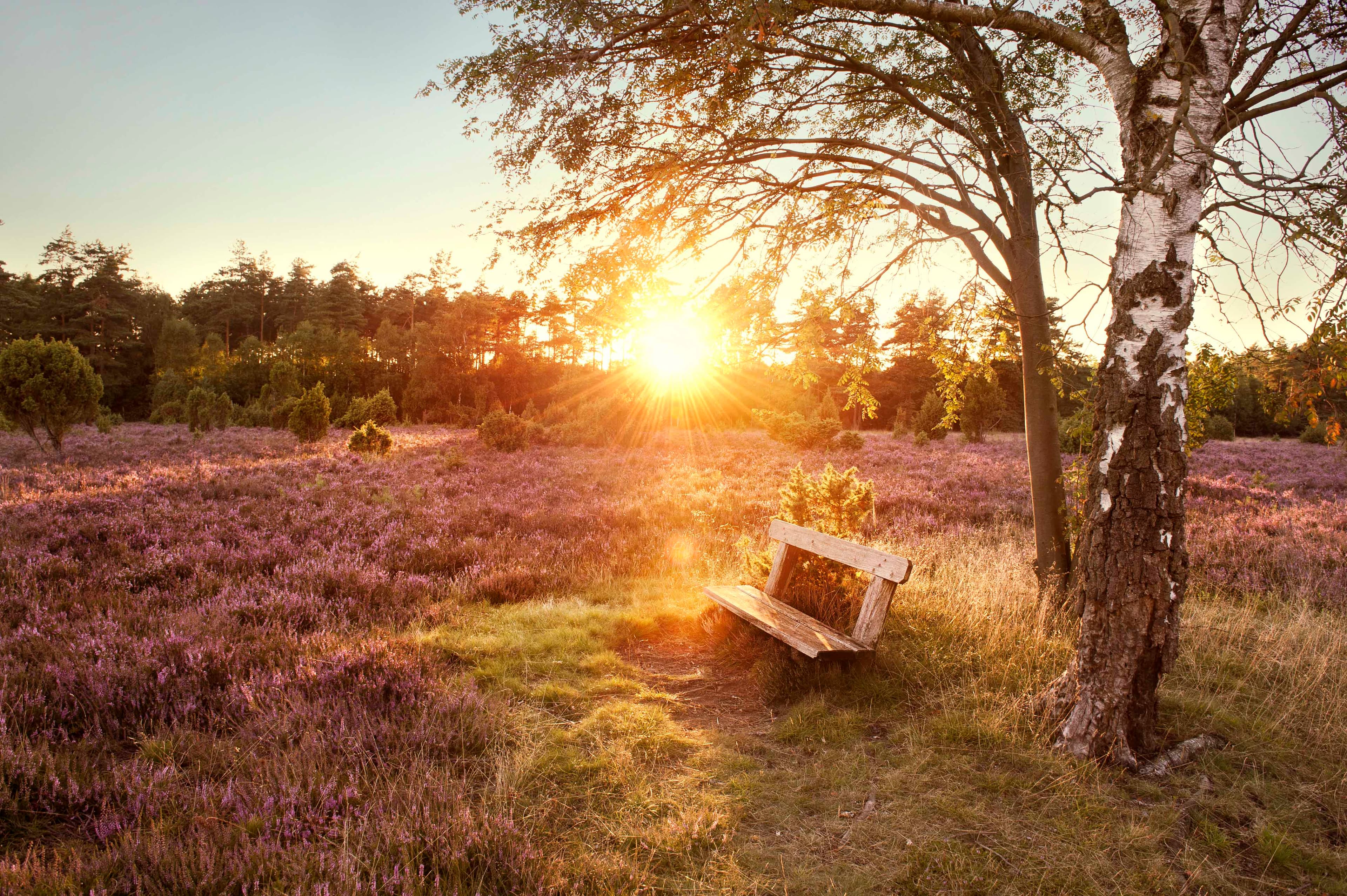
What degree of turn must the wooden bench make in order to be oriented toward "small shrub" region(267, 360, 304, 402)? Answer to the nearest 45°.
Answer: approximately 90° to its right

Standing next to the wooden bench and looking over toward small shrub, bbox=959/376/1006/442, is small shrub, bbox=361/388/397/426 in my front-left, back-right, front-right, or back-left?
front-left

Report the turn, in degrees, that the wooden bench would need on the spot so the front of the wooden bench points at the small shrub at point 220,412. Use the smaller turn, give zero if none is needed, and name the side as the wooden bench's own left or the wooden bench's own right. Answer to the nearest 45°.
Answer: approximately 90° to the wooden bench's own right

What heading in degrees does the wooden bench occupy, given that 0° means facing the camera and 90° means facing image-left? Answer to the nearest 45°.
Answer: approximately 45°

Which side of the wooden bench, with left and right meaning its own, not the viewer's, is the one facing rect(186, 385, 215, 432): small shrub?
right

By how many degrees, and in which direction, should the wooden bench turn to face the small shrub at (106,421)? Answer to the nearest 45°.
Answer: approximately 90° to its right

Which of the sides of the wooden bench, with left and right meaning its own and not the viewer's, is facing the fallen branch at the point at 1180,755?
left

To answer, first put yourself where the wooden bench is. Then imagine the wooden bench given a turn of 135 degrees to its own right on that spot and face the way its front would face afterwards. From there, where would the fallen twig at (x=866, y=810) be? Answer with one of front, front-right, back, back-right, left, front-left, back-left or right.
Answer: back

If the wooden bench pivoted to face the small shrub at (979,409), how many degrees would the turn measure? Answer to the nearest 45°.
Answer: approximately 135° to its right

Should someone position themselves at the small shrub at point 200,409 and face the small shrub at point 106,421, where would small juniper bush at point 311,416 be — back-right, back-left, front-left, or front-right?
back-left

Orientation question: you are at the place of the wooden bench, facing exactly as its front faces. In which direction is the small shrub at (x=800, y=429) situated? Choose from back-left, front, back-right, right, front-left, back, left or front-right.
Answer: back-right

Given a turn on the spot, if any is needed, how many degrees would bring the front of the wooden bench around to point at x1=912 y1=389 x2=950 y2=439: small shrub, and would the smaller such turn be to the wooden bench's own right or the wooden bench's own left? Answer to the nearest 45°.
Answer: approximately 135° to the wooden bench's own right

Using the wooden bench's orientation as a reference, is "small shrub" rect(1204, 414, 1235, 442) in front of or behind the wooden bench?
behind

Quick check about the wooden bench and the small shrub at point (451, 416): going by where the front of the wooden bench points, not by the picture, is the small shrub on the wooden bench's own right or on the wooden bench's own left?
on the wooden bench's own right

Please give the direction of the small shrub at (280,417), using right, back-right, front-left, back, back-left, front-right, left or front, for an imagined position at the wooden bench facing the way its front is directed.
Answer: right
